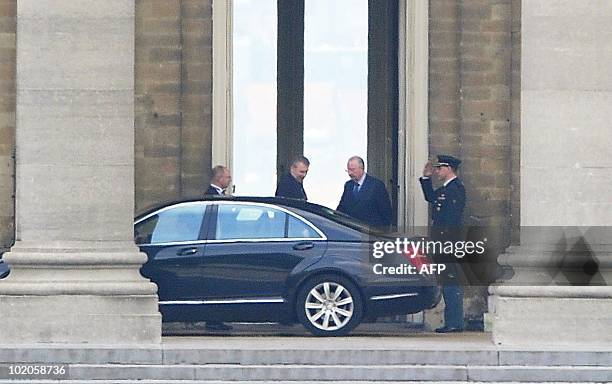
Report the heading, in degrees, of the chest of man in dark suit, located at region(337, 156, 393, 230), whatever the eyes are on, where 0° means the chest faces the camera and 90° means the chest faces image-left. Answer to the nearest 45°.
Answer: approximately 45°

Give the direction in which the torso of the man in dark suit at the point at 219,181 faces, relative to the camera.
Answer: to the viewer's right

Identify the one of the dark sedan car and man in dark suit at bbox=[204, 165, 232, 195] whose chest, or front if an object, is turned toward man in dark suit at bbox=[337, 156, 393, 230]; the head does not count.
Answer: man in dark suit at bbox=[204, 165, 232, 195]

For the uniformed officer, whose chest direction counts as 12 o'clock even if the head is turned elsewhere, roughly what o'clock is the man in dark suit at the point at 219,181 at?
The man in dark suit is roughly at 12 o'clock from the uniformed officer.

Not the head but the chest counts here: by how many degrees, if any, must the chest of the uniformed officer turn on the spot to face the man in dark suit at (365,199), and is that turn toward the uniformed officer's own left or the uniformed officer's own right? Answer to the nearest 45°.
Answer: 0° — they already face them

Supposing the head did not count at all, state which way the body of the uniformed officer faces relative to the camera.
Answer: to the viewer's left
